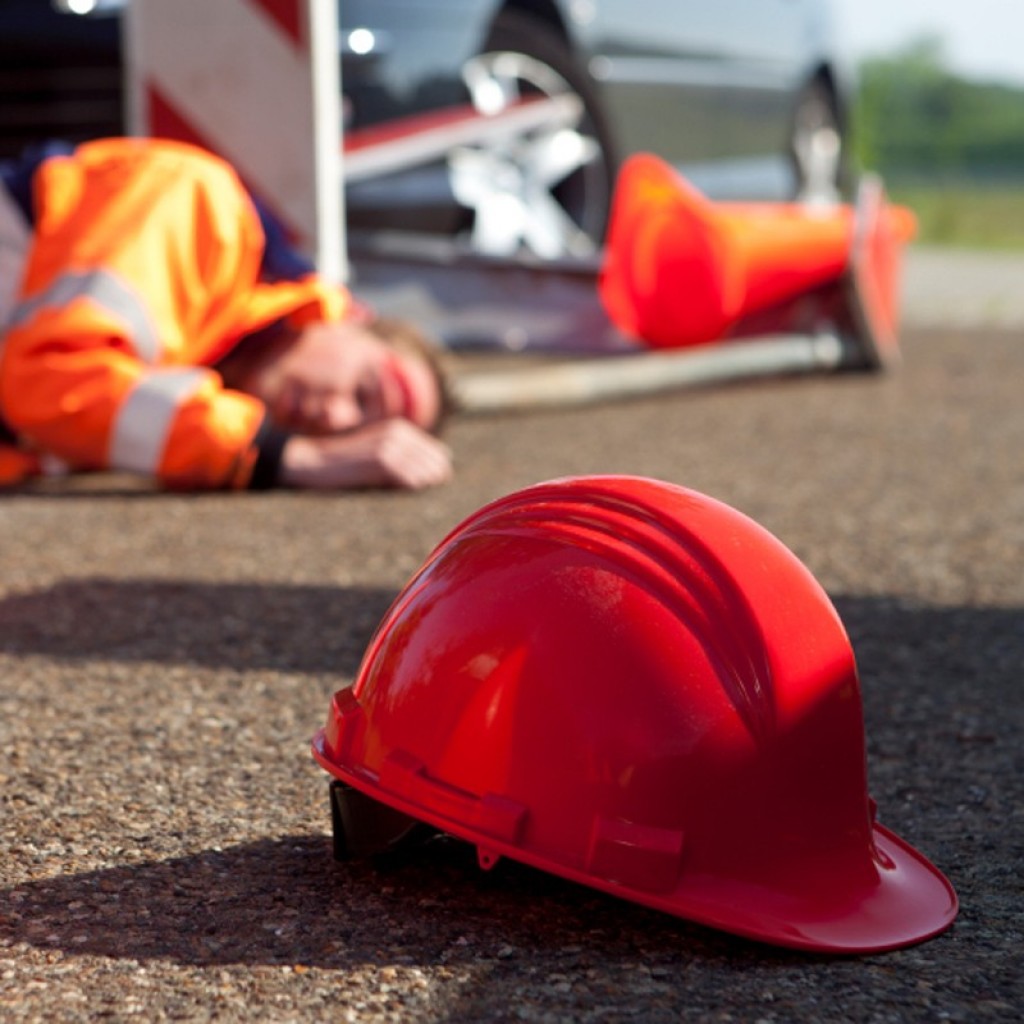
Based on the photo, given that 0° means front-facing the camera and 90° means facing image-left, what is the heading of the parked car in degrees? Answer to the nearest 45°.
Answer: approximately 45°

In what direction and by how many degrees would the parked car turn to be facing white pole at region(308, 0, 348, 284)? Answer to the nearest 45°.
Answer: approximately 45° to its left

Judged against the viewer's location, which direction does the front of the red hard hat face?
facing the viewer and to the right of the viewer

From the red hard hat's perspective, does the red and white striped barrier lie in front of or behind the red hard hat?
behind

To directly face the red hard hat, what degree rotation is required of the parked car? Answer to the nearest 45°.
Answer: approximately 45° to its left

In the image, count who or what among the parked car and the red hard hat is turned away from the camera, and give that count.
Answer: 0

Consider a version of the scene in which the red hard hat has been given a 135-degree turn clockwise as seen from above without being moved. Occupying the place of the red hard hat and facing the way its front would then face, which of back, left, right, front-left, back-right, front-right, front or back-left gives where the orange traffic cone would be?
right

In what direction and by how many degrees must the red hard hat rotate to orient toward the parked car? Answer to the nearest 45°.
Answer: approximately 135° to its left

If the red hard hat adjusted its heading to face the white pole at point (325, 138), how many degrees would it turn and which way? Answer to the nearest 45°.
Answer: approximately 135° to its left
